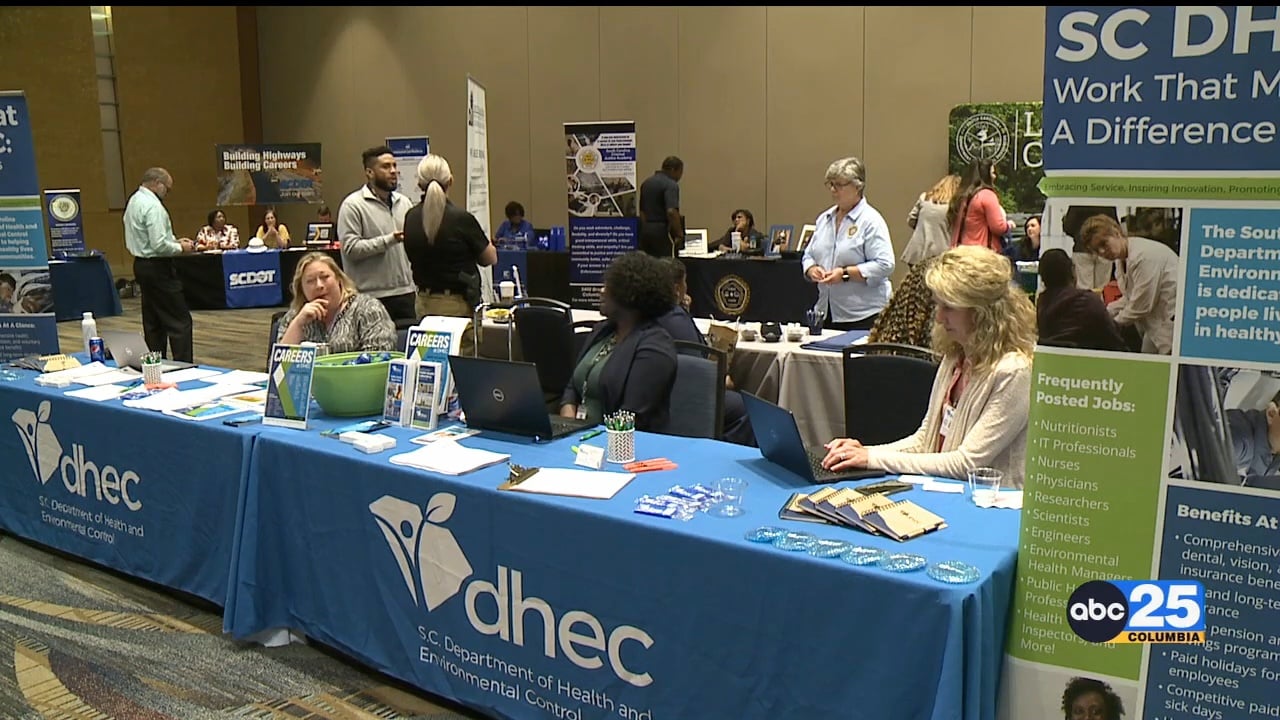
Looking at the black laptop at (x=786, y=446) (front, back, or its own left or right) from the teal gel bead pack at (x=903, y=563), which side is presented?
right

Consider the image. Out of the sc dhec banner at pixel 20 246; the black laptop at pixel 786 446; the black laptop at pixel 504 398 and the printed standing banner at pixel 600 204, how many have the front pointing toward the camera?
2

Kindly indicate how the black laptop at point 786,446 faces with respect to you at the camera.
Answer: facing away from the viewer and to the right of the viewer

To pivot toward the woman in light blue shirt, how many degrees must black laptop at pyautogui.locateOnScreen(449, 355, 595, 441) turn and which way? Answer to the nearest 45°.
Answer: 0° — it already faces them

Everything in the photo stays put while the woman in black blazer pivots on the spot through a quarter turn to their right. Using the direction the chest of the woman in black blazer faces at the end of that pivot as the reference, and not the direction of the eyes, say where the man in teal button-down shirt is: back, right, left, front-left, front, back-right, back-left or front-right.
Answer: front

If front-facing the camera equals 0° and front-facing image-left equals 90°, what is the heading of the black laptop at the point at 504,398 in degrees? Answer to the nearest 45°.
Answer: approximately 225°

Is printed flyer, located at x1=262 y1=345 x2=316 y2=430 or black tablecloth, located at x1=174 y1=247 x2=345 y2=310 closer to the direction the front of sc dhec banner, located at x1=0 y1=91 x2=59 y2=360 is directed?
the printed flyer

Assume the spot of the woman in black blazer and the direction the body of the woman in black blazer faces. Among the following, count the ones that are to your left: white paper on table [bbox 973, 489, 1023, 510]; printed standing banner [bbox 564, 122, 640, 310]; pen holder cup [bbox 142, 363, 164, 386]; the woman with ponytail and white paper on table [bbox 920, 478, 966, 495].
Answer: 2

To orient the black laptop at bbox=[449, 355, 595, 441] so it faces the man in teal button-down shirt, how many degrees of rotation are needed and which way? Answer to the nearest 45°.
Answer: approximately 90° to its left

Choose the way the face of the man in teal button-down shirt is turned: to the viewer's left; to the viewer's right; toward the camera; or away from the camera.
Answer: to the viewer's right
